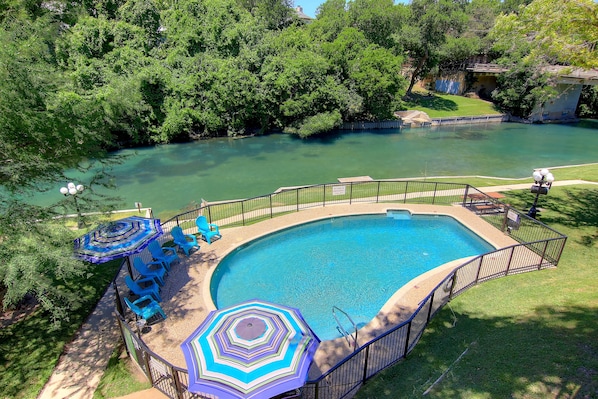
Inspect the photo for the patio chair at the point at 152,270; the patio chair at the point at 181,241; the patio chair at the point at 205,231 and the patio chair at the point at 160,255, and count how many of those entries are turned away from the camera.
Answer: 0

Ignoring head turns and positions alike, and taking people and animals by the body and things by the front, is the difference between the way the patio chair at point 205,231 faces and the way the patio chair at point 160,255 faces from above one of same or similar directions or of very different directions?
same or similar directions

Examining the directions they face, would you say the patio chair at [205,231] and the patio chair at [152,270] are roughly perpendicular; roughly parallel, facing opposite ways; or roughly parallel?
roughly parallel

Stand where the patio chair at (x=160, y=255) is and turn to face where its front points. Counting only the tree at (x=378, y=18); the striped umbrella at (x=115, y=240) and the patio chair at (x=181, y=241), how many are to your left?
2

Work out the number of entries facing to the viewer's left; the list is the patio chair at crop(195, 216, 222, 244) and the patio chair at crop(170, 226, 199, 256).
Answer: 0

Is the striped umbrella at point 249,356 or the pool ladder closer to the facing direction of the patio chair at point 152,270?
the pool ladder

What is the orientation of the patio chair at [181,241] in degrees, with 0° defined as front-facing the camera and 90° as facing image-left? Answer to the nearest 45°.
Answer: approximately 315°

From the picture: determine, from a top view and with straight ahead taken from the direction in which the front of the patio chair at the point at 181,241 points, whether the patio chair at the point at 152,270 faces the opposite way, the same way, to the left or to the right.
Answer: the same way

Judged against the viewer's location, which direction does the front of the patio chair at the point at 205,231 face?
facing the viewer and to the right of the viewer

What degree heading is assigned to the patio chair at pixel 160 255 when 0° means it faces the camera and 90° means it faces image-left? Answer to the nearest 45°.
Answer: approximately 315°

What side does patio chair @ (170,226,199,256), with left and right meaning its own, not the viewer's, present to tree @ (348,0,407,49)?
left

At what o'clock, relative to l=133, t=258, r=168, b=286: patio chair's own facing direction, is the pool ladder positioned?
The pool ladder is roughly at 12 o'clock from the patio chair.

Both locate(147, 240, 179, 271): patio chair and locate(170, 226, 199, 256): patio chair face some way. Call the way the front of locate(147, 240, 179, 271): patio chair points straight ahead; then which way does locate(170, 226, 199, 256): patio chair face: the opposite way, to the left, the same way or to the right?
the same way

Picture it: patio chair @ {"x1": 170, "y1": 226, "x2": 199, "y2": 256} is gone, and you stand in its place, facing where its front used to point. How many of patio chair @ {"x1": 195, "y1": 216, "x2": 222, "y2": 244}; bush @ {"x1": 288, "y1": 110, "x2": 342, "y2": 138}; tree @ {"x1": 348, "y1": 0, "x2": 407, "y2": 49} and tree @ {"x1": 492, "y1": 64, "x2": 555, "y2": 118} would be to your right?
0

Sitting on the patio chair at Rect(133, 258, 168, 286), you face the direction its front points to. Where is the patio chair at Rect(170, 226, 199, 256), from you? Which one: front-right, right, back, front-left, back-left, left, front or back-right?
left

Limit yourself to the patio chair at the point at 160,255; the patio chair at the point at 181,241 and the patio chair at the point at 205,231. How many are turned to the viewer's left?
0

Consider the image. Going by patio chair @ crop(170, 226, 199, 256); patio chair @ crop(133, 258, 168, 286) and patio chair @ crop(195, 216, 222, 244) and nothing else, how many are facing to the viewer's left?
0

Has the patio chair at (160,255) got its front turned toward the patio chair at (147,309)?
no
